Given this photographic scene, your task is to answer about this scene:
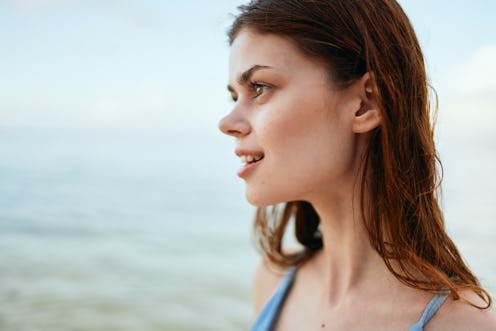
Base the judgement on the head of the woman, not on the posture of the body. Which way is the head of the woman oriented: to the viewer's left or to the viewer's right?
to the viewer's left

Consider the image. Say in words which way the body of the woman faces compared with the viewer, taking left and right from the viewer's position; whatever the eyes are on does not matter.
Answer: facing the viewer and to the left of the viewer
